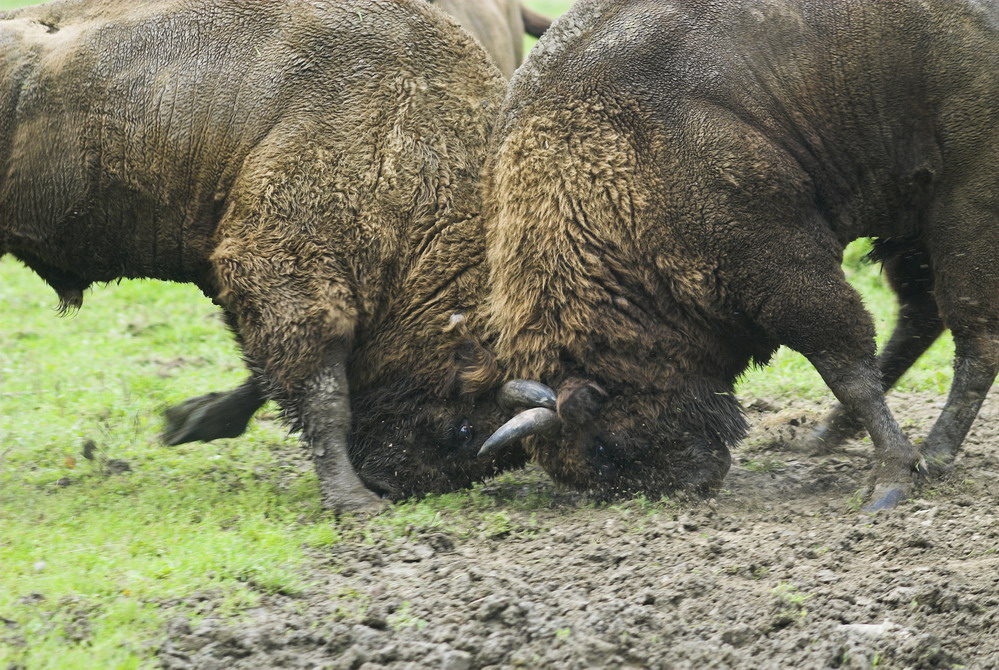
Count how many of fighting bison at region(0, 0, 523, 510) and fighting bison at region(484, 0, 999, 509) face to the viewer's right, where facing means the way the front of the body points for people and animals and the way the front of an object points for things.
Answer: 1

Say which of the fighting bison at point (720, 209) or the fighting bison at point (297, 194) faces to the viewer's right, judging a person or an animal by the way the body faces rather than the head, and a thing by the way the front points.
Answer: the fighting bison at point (297, 194)

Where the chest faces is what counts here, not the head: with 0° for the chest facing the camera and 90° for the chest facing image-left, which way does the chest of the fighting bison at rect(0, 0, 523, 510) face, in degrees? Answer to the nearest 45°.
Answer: approximately 270°

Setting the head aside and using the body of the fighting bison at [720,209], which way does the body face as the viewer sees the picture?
to the viewer's left

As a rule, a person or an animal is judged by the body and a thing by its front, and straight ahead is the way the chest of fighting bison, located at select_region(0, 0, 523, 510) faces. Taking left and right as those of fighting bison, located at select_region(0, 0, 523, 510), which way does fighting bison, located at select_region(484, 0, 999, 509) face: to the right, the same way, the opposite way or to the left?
the opposite way

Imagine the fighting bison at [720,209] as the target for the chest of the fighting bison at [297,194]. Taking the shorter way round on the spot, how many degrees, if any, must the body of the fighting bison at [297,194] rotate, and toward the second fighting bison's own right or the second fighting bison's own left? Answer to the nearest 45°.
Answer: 0° — it already faces it
